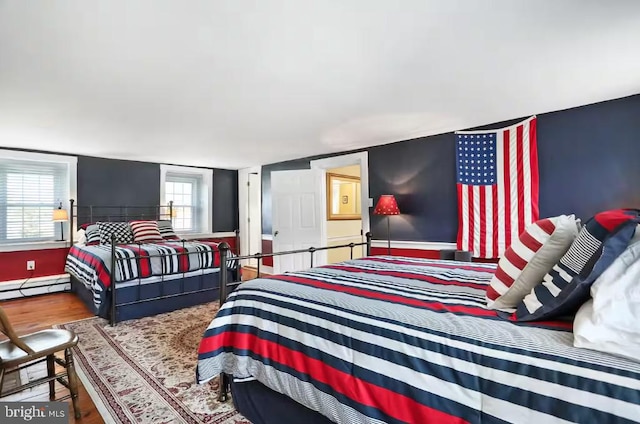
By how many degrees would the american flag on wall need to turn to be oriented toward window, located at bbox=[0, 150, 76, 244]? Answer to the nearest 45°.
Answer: approximately 45° to its right

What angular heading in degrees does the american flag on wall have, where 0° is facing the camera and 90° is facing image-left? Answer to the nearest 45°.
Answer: approximately 45°

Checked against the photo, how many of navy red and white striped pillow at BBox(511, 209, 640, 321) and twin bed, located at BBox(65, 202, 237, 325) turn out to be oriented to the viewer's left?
1

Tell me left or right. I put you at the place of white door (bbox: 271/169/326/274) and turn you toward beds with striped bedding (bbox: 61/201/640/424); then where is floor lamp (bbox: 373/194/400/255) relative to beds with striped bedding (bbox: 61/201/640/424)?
left

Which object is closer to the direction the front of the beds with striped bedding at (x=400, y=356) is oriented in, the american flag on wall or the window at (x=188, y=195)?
the window

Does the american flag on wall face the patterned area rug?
yes

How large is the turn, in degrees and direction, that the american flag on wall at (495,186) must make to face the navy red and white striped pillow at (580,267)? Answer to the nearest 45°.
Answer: approximately 45° to its left

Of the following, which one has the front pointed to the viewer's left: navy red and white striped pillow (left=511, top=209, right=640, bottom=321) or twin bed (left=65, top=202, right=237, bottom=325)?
the navy red and white striped pillow

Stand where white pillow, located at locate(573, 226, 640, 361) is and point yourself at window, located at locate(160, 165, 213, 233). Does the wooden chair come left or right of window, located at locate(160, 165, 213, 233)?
left
